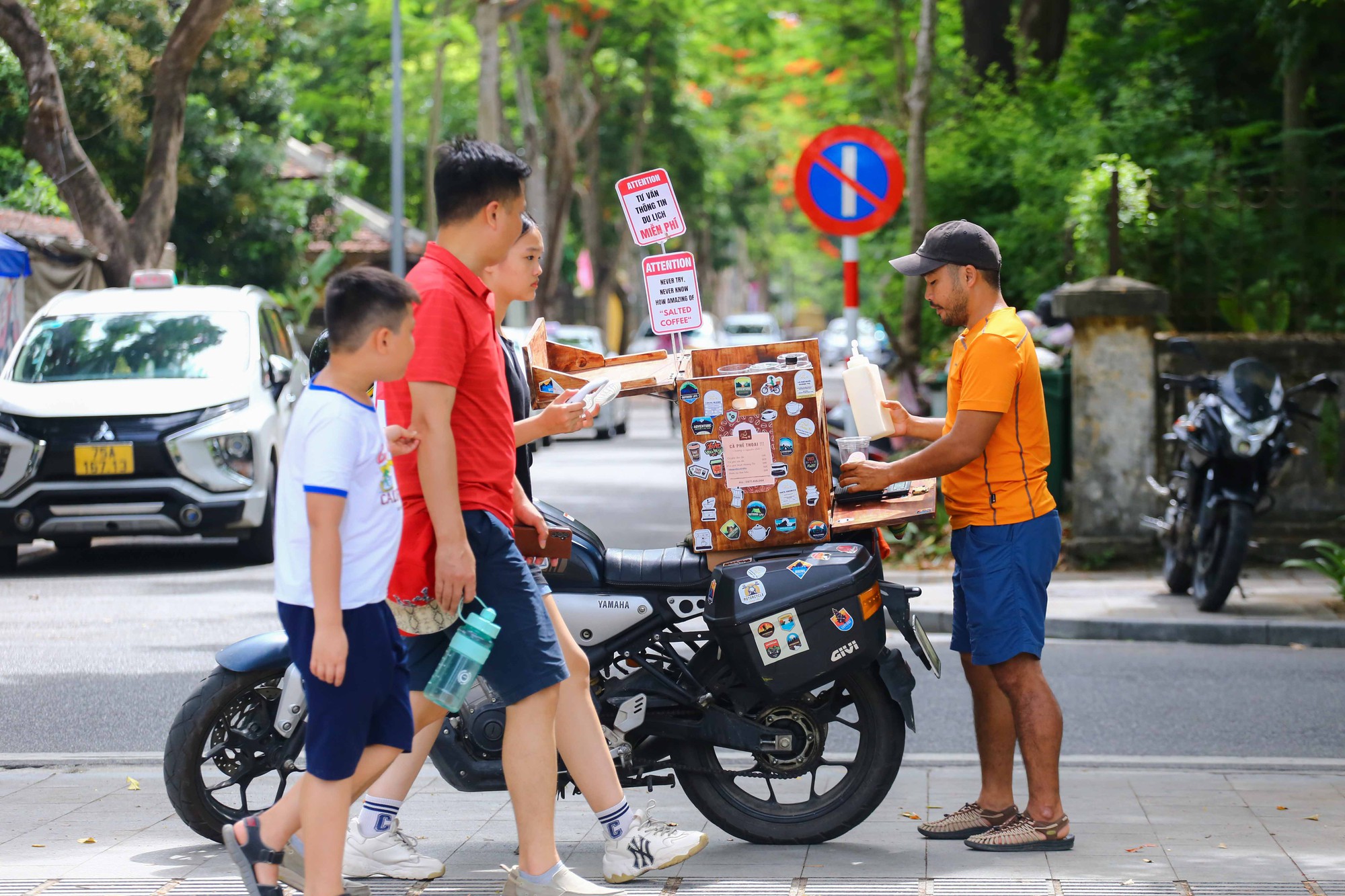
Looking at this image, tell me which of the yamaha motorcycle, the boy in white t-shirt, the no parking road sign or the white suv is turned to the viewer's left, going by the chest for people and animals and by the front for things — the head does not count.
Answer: the yamaha motorcycle

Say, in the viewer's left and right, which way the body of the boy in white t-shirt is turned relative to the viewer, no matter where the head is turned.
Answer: facing to the right of the viewer

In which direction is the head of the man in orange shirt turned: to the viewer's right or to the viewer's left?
to the viewer's left

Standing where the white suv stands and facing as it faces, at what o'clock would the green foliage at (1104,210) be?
The green foliage is roughly at 9 o'clock from the white suv.

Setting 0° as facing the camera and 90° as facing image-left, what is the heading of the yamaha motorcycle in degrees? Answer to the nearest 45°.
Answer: approximately 90°

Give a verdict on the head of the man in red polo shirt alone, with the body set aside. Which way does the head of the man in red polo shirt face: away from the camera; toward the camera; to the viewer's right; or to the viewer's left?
to the viewer's right

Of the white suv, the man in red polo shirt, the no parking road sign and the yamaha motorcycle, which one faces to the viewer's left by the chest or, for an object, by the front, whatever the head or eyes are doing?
the yamaha motorcycle

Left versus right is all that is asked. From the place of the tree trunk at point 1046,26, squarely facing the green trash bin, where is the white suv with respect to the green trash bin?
right

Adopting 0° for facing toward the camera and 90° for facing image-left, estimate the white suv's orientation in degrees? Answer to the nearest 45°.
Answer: approximately 0°

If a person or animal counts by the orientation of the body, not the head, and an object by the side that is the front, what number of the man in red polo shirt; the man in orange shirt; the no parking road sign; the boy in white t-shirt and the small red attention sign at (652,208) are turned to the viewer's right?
2

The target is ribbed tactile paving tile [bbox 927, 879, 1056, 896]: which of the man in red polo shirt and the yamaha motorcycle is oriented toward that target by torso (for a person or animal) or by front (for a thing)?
the man in red polo shirt
